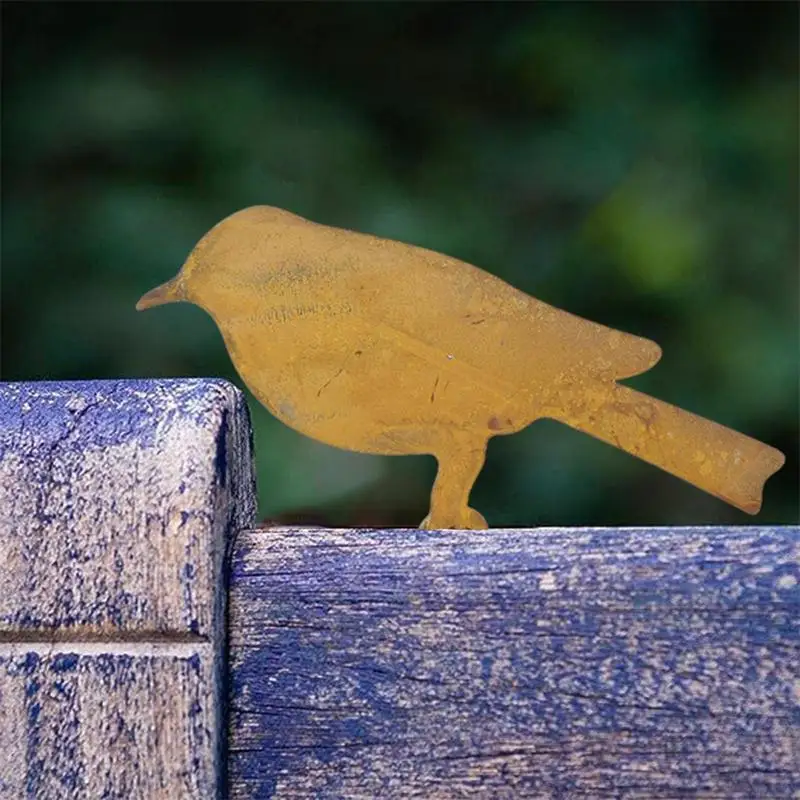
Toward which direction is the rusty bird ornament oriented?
to the viewer's left
